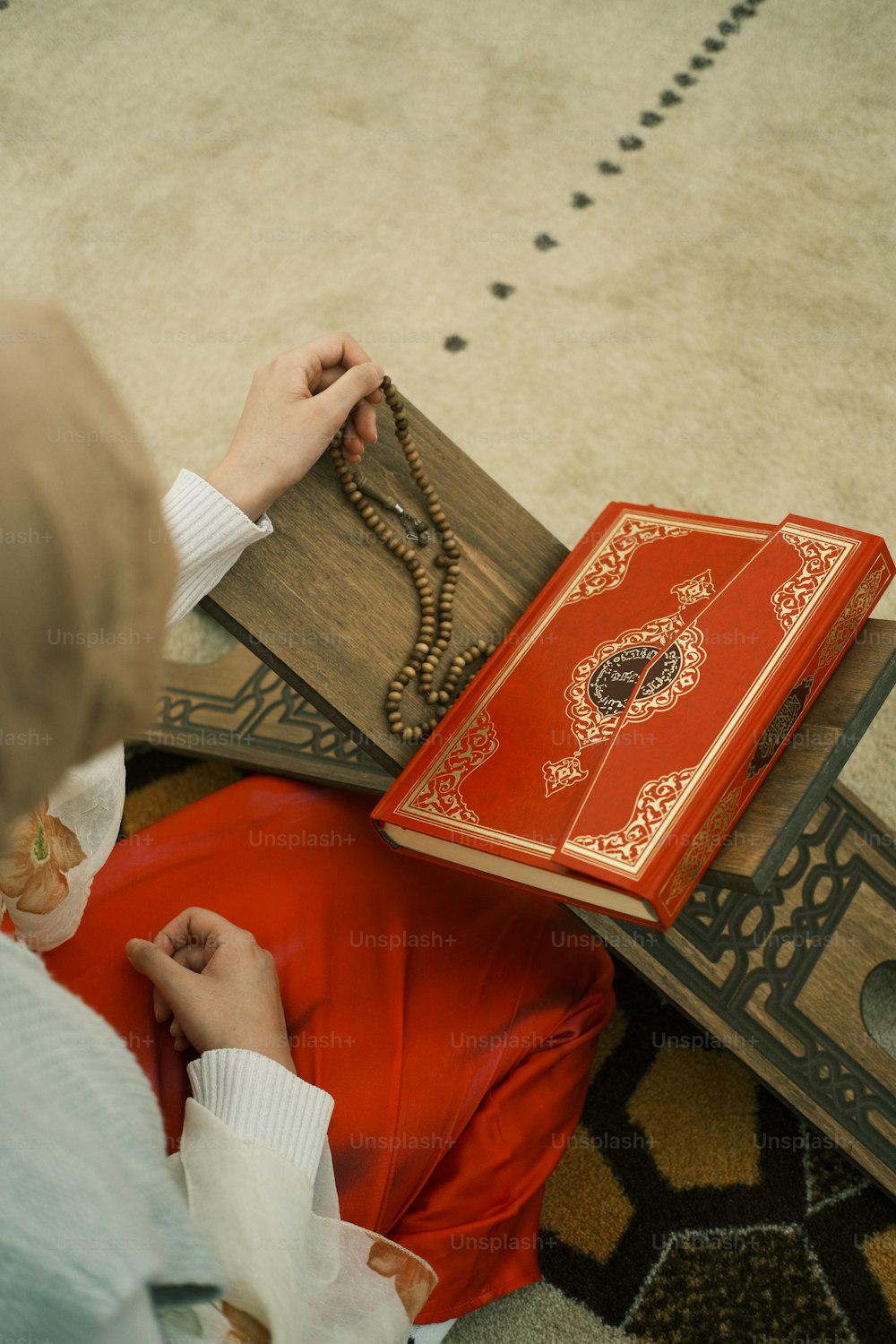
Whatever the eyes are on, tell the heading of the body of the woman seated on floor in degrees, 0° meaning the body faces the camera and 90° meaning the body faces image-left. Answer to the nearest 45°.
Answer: approximately 225°
